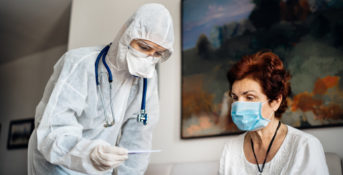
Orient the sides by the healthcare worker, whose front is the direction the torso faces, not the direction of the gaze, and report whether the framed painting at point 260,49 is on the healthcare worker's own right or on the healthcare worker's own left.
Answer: on the healthcare worker's own left

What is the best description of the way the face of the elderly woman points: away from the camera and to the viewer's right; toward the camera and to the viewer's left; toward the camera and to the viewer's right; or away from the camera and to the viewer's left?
toward the camera and to the viewer's left

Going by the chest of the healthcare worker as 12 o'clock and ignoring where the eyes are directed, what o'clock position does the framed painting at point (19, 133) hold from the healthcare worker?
The framed painting is roughly at 7 o'clock from the healthcare worker.

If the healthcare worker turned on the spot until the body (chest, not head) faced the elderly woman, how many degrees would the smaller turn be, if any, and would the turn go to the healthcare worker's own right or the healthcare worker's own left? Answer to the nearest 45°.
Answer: approximately 45° to the healthcare worker's own left

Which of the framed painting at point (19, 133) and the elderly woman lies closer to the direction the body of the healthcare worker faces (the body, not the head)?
the elderly woman

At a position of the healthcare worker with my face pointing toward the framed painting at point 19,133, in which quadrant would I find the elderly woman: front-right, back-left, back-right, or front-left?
back-right
